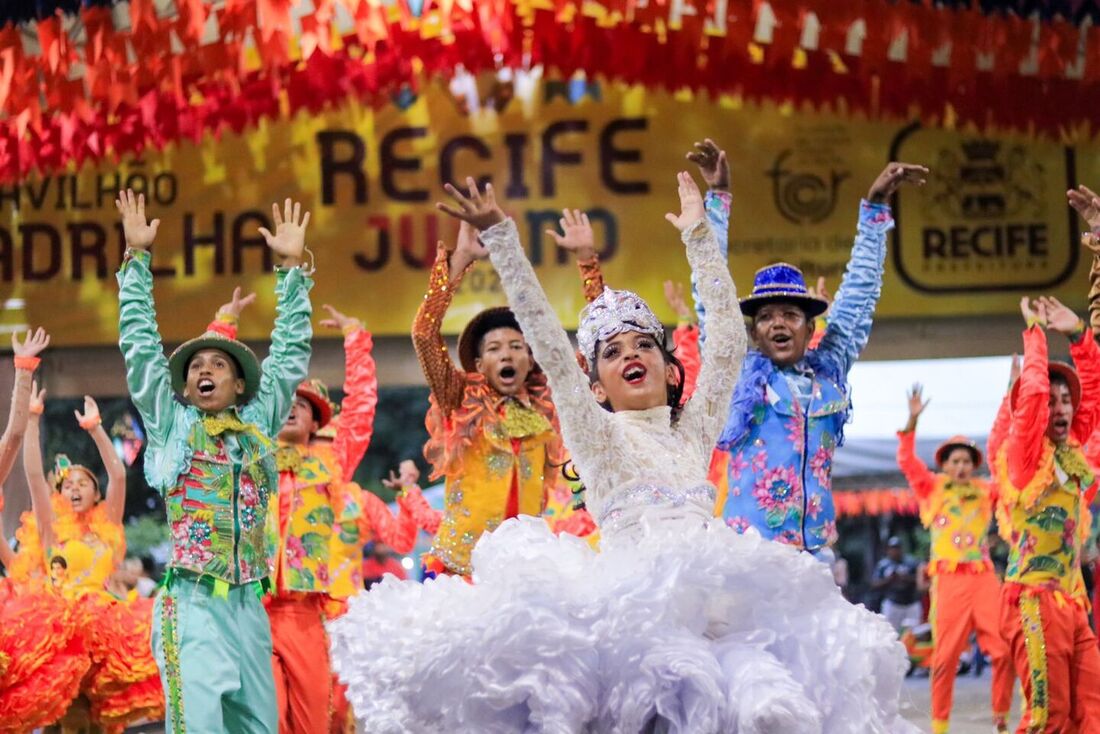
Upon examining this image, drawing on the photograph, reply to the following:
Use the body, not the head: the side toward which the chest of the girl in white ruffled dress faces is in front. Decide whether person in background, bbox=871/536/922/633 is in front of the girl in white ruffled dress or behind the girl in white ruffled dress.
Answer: behind

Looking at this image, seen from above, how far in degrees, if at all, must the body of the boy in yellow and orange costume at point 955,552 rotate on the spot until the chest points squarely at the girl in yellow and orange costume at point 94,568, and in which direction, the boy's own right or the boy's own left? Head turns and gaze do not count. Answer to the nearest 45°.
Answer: approximately 45° to the boy's own right

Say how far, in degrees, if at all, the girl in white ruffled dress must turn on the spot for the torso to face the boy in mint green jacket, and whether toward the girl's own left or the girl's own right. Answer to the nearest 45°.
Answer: approximately 135° to the girl's own right

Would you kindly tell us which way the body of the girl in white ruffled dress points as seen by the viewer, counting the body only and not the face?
toward the camera

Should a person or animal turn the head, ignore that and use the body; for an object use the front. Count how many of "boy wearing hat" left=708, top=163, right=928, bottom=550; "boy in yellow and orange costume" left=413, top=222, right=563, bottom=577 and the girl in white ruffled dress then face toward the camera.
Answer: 3

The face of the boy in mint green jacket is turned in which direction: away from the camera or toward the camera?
toward the camera

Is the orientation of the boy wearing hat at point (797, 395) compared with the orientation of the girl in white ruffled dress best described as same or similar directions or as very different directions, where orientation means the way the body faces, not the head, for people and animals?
same or similar directions

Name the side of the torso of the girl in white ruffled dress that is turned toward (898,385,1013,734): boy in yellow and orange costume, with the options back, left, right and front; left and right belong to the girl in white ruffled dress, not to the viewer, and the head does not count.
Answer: back

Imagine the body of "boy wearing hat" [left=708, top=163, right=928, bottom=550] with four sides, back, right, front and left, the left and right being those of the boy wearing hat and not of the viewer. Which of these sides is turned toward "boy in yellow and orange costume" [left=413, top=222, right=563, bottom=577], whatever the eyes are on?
right

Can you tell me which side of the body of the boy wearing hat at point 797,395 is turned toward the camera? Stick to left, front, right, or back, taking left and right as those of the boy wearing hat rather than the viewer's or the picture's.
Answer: front

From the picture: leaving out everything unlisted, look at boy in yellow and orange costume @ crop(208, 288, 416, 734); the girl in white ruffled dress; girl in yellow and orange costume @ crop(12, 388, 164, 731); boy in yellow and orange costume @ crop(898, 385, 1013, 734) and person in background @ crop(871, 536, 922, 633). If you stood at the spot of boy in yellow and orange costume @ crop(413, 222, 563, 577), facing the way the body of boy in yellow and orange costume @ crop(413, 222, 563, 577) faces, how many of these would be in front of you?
1

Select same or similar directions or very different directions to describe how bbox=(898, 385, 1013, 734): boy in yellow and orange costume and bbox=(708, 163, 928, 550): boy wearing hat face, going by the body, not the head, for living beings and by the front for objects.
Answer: same or similar directions

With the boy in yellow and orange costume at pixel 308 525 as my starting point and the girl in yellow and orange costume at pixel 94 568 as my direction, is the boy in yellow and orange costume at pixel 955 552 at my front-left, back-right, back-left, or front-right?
back-right

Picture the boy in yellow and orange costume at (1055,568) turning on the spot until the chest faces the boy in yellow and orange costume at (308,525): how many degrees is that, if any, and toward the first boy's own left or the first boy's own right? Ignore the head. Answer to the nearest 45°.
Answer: approximately 135° to the first boy's own right
